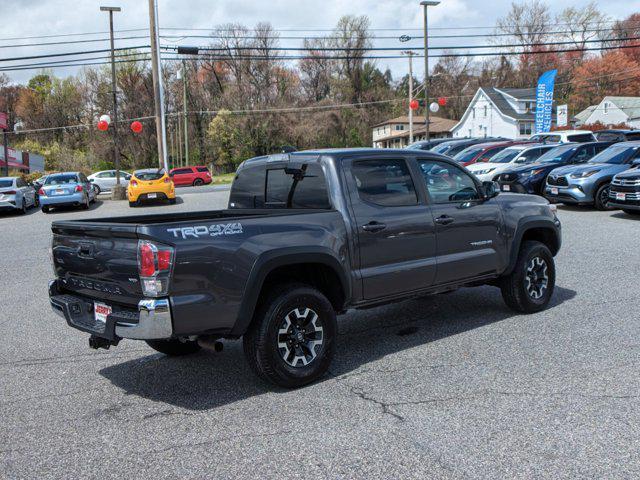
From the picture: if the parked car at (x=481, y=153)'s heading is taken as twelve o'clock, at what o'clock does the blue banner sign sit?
The blue banner sign is roughly at 5 o'clock from the parked car.

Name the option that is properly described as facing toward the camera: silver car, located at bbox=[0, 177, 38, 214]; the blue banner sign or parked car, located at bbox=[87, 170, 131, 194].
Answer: the blue banner sign

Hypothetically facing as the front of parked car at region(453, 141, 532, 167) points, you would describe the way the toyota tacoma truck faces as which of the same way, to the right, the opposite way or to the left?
the opposite way

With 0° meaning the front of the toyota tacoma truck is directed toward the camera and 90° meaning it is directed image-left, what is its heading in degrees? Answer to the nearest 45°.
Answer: approximately 225°

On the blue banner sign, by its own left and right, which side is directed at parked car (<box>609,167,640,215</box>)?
front

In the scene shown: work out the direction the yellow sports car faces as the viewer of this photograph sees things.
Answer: facing away from the viewer

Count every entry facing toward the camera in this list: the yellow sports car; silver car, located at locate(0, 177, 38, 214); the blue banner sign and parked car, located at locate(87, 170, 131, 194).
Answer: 1

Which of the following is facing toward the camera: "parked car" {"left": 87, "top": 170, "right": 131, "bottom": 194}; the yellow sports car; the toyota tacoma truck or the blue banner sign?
the blue banner sign

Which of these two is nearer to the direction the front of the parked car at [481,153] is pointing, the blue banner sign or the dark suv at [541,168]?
the dark suv

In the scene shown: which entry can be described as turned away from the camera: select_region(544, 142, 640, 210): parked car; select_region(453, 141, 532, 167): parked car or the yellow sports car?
the yellow sports car

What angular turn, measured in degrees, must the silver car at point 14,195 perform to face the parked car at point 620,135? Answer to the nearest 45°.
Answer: approximately 45° to its right

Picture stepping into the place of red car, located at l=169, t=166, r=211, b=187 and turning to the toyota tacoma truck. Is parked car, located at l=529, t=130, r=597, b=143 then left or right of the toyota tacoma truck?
left

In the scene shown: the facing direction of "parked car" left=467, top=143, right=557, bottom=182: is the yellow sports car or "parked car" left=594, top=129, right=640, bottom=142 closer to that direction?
the yellow sports car
